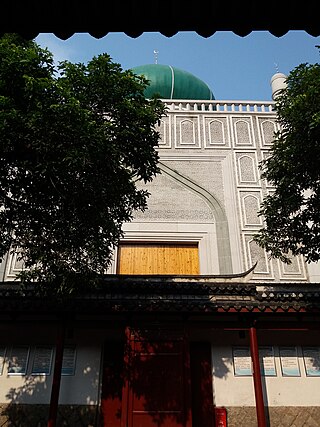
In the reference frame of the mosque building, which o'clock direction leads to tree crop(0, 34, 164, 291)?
The tree is roughly at 1 o'clock from the mosque building.

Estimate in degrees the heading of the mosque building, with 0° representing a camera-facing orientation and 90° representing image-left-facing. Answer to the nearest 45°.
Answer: approximately 0°

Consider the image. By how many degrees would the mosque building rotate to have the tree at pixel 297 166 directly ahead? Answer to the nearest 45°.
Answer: approximately 45° to its left
